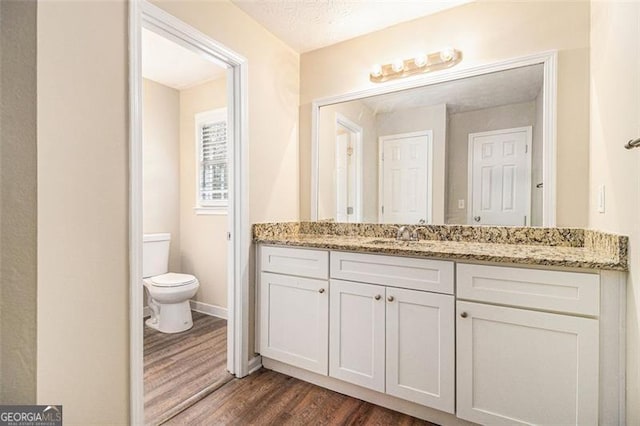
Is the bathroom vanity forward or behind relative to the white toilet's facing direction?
forward

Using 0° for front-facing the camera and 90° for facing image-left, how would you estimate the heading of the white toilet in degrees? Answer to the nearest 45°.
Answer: approximately 315°

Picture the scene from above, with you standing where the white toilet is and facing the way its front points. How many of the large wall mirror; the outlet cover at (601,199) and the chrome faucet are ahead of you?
3

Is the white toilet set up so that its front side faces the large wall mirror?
yes

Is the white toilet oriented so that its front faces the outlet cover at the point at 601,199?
yes

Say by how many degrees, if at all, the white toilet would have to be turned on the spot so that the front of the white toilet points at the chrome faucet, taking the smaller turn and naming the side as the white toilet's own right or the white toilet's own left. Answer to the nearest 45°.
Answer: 0° — it already faces it

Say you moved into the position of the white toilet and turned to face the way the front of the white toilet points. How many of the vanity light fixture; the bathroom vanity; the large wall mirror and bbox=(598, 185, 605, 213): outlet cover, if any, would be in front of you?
4

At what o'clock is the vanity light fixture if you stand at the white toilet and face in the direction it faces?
The vanity light fixture is roughly at 12 o'clock from the white toilet.

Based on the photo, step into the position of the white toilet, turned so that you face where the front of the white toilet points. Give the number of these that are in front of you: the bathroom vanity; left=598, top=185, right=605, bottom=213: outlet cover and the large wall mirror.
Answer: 3
